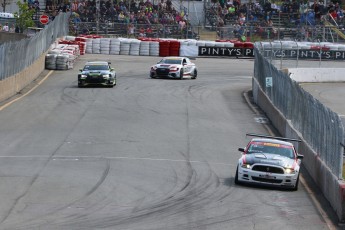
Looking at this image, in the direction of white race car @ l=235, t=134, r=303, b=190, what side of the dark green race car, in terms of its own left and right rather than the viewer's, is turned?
front

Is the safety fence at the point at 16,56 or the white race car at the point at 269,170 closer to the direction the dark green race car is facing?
the white race car

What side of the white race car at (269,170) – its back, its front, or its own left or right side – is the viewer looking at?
front

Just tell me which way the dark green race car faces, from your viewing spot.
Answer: facing the viewer

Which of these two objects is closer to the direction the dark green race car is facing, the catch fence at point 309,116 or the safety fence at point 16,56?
the catch fence

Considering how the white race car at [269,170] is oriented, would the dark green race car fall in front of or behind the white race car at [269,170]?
behind

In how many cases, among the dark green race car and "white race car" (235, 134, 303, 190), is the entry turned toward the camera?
2

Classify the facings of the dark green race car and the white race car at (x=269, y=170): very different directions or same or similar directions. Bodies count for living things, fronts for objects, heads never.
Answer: same or similar directions

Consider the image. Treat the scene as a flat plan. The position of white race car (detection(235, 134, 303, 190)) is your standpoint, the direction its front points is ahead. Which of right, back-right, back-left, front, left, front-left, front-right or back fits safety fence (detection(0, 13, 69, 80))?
back-right
